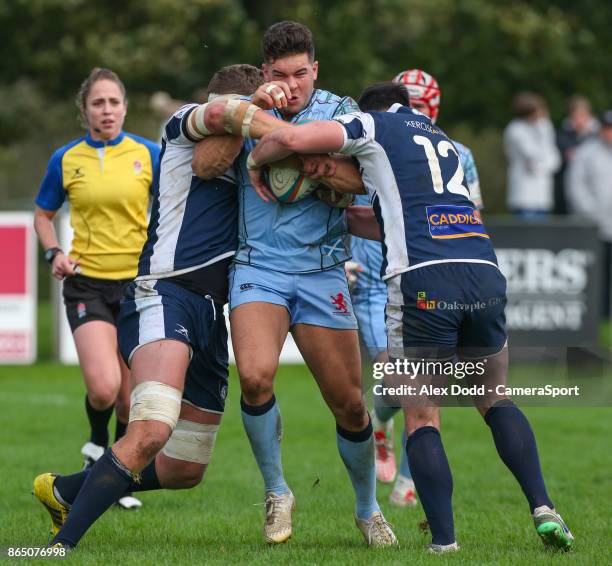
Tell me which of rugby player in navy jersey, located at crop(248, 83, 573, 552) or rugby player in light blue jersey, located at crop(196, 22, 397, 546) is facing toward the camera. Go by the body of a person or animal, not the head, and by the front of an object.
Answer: the rugby player in light blue jersey

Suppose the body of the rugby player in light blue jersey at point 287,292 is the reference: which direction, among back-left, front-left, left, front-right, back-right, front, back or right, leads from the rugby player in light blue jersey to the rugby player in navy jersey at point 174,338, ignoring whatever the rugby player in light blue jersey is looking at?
right

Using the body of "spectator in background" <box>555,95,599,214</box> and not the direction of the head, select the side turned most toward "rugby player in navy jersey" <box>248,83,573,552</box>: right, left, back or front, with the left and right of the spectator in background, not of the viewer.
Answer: front

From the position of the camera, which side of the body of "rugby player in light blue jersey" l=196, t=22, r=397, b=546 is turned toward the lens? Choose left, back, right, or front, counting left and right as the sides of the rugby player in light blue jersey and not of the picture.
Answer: front

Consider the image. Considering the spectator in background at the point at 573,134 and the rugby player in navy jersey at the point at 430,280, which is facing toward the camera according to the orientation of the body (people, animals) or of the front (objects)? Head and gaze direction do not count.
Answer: the spectator in background

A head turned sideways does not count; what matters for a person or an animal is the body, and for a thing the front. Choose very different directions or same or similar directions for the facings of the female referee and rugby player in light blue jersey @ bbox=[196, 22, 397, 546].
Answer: same or similar directions

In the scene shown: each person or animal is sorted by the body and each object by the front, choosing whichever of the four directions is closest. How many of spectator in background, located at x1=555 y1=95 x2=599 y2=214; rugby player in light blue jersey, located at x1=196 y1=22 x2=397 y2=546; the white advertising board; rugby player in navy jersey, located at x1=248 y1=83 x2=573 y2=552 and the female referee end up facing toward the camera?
4

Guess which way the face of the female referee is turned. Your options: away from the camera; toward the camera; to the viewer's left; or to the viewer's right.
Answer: toward the camera

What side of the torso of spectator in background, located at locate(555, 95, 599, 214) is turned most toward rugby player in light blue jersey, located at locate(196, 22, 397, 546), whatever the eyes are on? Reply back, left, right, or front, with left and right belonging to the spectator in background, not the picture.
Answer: front

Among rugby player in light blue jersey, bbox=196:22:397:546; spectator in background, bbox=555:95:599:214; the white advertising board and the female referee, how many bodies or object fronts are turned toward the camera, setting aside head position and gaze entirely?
4

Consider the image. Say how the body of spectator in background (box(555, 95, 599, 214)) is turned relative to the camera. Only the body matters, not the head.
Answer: toward the camera

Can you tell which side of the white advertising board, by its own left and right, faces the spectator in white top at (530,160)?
left

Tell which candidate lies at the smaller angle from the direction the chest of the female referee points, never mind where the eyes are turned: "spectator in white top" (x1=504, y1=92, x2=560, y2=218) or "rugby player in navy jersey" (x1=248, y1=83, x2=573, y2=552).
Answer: the rugby player in navy jersey

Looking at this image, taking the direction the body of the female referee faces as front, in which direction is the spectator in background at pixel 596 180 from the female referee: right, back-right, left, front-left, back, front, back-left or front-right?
back-left

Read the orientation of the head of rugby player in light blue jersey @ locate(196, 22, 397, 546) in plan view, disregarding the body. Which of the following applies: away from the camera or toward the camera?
toward the camera

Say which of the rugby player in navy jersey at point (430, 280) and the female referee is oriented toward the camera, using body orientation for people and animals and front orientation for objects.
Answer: the female referee
